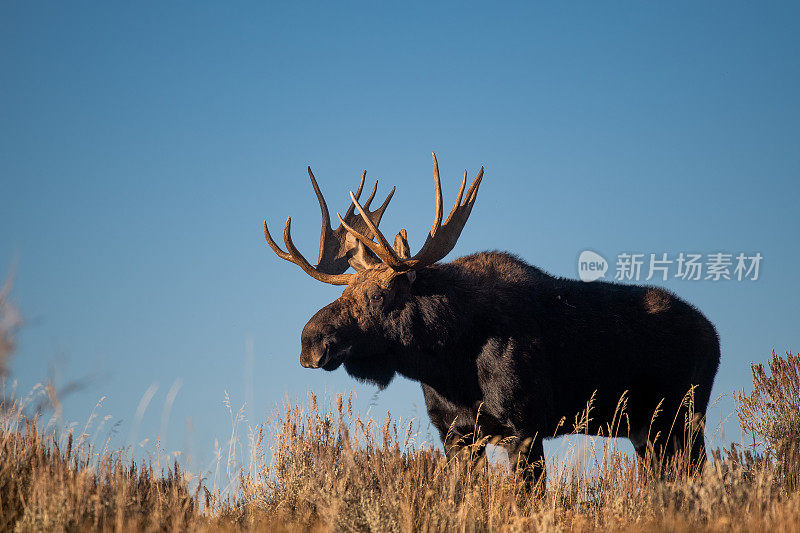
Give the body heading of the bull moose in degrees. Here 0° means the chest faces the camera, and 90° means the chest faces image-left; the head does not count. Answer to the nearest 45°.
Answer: approximately 45°

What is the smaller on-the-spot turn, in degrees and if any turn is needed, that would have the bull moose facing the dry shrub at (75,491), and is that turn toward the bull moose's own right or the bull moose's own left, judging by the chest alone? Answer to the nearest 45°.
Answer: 0° — it already faces it

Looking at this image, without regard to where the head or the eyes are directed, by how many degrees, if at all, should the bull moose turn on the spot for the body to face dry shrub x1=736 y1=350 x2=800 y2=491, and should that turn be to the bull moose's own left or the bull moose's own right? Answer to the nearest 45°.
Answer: approximately 180°
